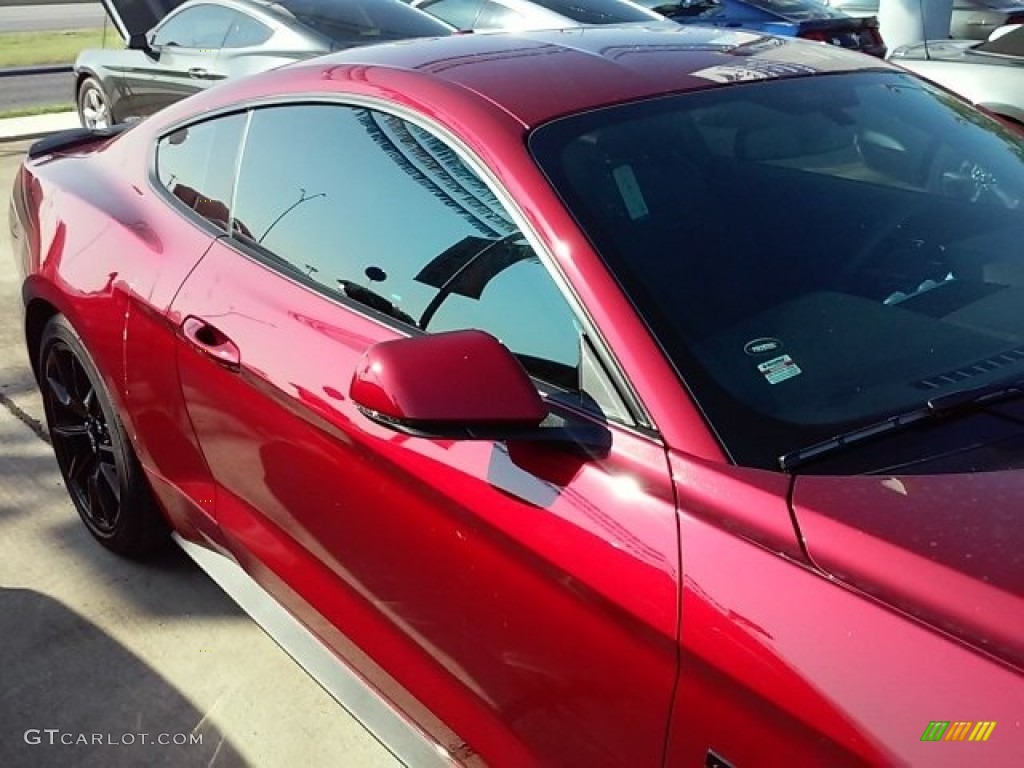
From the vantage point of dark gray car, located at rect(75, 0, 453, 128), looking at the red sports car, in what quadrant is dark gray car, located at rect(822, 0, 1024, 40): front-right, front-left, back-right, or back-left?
back-left

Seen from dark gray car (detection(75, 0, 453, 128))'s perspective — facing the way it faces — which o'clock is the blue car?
The blue car is roughly at 4 o'clock from the dark gray car.

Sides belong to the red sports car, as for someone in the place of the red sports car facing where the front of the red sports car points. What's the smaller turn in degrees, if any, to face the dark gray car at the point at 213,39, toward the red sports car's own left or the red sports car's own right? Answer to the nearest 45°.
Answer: approximately 135° to the red sports car's own left

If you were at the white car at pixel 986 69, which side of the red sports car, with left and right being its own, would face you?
left

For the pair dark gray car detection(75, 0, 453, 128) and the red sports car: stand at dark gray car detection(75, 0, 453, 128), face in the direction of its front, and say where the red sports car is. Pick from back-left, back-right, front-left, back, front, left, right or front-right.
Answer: back-left

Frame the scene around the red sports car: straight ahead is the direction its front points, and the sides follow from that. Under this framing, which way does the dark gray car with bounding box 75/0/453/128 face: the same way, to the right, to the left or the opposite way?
the opposite way

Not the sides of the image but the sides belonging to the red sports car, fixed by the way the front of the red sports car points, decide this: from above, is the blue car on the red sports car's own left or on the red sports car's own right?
on the red sports car's own left

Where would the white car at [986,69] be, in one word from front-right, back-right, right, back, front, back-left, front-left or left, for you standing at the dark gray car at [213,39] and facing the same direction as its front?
back
